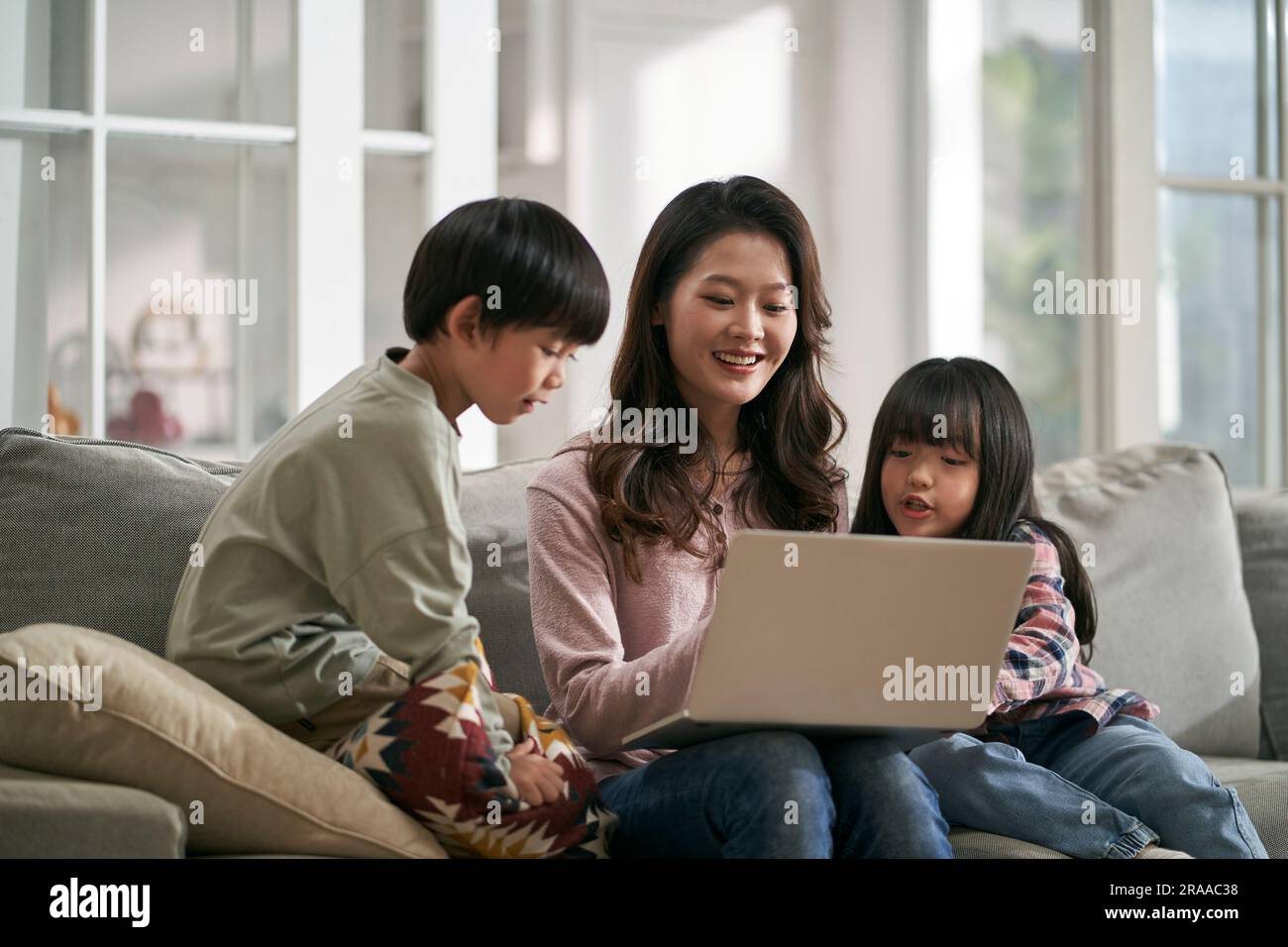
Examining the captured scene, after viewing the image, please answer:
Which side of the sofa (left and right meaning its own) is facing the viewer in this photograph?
front

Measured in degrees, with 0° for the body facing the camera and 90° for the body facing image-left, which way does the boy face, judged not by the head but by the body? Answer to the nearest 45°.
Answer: approximately 270°

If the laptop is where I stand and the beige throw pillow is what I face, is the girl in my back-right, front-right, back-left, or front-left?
back-right

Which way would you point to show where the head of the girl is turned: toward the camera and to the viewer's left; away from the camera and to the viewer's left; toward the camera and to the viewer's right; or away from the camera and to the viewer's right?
toward the camera and to the viewer's left

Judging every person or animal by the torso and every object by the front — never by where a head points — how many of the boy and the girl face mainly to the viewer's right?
1

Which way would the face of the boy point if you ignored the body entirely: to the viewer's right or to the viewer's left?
to the viewer's right
